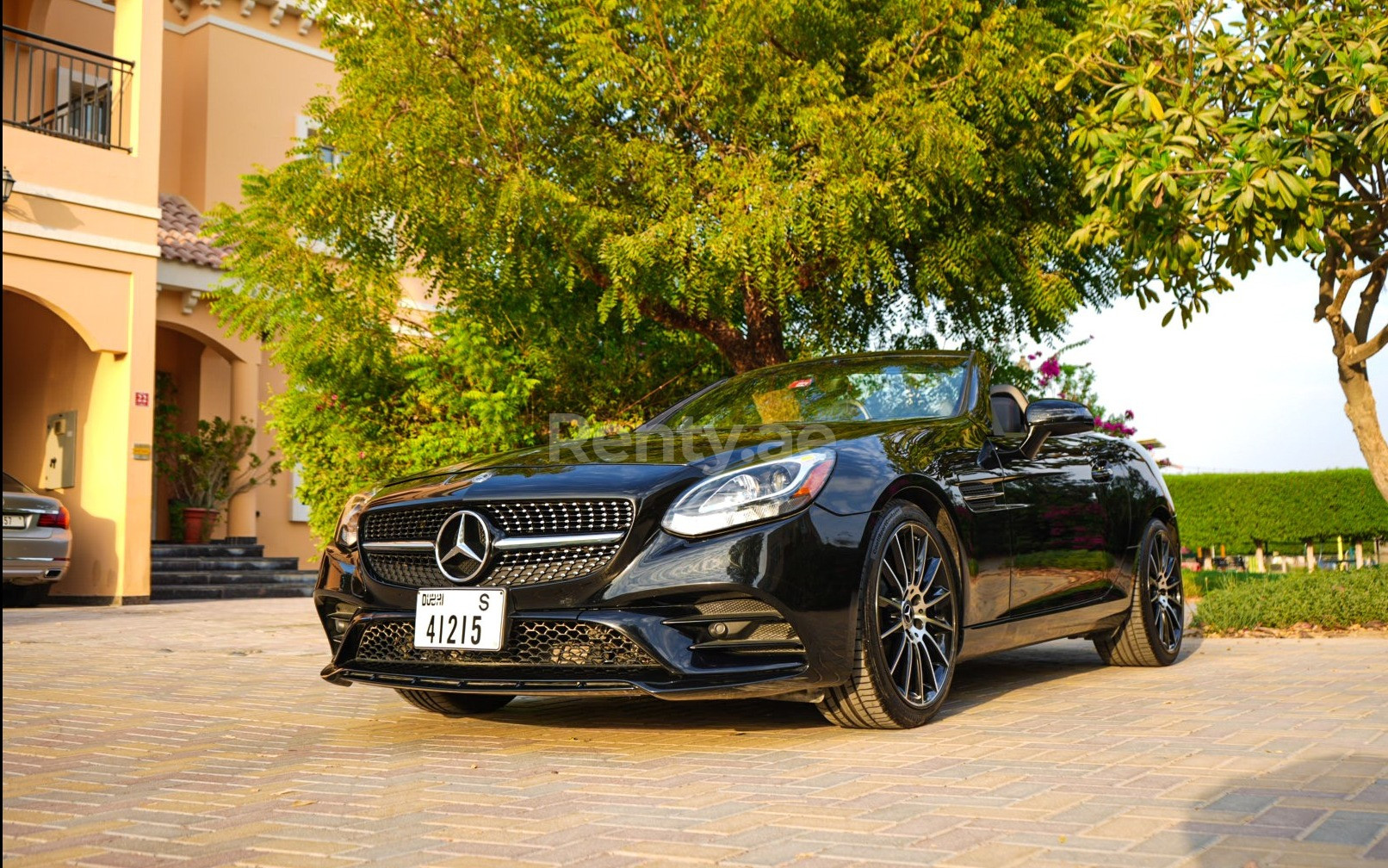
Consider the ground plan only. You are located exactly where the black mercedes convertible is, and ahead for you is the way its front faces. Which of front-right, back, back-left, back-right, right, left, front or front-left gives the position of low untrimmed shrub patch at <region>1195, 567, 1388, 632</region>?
back

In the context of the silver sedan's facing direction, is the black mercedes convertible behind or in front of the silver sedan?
behind

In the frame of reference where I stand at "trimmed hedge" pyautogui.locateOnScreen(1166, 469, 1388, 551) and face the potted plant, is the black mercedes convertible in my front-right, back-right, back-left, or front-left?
front-left

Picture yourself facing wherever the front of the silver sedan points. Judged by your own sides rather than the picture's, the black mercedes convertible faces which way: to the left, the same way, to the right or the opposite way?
to the left

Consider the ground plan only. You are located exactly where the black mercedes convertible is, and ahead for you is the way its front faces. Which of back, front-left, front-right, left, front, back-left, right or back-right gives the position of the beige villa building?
right

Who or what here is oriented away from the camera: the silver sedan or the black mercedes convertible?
the silver sedan

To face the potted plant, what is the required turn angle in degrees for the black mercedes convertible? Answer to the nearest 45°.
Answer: approximately 90° to its right

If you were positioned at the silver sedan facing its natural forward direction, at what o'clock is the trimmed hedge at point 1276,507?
The trimmed hedge is roughly at 3 o'clock from the silver sedan.

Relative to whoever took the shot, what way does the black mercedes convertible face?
facing the viewer and to the left of the viewer

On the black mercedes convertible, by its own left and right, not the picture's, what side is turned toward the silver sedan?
right

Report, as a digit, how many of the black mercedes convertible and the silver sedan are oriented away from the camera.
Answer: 1

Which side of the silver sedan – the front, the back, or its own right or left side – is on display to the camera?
back

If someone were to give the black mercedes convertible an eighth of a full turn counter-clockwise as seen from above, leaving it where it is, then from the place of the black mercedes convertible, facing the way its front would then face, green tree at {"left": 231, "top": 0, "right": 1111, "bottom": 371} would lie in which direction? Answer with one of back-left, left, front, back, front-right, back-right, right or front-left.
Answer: back
